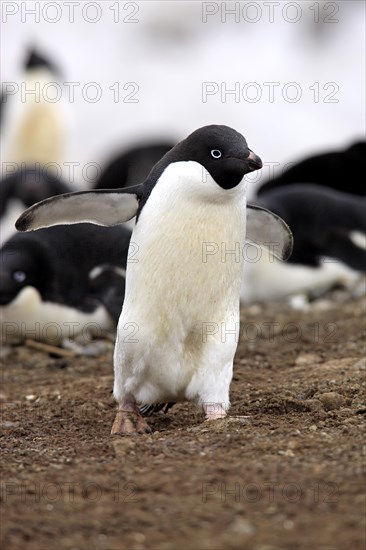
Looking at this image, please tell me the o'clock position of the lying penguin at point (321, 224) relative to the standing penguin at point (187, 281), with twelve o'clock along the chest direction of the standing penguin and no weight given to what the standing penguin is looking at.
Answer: The lying penguin is roughly at 8 o'clock from the standing penguin.

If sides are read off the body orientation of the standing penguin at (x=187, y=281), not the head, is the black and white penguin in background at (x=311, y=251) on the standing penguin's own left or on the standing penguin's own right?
on the standing penguin's own left

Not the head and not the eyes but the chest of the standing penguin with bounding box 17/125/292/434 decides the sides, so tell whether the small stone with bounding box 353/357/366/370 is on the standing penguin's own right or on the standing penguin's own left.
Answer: on the standing penguin's own left

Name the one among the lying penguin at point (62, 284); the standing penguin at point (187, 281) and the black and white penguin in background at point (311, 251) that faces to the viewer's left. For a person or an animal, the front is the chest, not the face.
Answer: the lying penguin

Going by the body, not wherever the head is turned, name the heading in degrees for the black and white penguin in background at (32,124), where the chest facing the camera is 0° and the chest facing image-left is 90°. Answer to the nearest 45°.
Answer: approximately 315°
